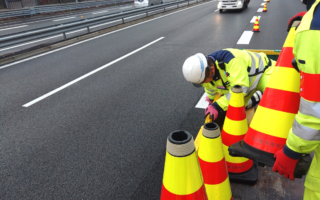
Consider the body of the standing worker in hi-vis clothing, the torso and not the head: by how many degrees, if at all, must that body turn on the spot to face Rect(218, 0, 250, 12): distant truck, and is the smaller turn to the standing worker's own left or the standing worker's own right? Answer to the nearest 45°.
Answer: approximately 90° to the standing worker's own right

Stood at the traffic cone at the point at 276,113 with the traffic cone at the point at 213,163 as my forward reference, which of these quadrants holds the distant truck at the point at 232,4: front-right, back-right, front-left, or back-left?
back-right

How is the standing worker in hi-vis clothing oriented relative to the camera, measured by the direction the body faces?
to the viewer's left

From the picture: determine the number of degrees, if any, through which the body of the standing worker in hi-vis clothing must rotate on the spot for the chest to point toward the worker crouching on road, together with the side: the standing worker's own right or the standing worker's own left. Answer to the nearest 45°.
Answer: approximately 45° to the standing worker's own right

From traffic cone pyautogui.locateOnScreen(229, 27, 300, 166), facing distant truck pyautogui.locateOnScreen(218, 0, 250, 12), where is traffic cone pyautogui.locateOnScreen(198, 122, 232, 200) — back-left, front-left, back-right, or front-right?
back-left

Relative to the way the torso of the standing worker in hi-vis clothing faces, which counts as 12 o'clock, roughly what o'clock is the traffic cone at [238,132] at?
The traffic cone is roughly at 2 o'clock from the standing worker in hi-vis clothing.

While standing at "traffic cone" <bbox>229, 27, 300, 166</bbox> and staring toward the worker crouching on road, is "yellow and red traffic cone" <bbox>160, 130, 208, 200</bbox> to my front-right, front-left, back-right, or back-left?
back-left

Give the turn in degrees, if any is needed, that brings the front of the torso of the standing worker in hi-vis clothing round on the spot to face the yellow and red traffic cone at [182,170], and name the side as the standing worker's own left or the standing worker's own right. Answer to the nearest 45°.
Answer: approximately 45° to the standing worker's own left
